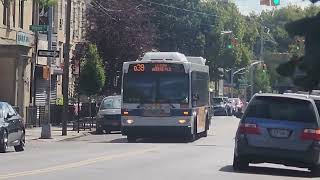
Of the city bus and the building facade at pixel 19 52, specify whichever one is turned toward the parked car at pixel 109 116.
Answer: the building facade

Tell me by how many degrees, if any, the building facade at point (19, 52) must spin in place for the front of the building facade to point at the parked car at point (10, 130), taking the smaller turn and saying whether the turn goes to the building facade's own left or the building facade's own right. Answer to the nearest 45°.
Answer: approximately 45° to the building facade's own right

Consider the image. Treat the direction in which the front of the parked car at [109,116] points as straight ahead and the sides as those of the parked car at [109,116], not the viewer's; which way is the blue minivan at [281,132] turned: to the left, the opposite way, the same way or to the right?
the opposite way

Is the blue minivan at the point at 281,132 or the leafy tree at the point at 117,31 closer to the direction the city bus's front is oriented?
the blue minivan

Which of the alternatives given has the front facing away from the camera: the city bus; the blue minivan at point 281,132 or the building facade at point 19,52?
the blue minivan

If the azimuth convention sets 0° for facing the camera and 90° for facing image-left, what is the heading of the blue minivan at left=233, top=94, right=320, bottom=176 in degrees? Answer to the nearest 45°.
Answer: approximately 180°

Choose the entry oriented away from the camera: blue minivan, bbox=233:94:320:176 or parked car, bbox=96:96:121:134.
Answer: the blue minivan
